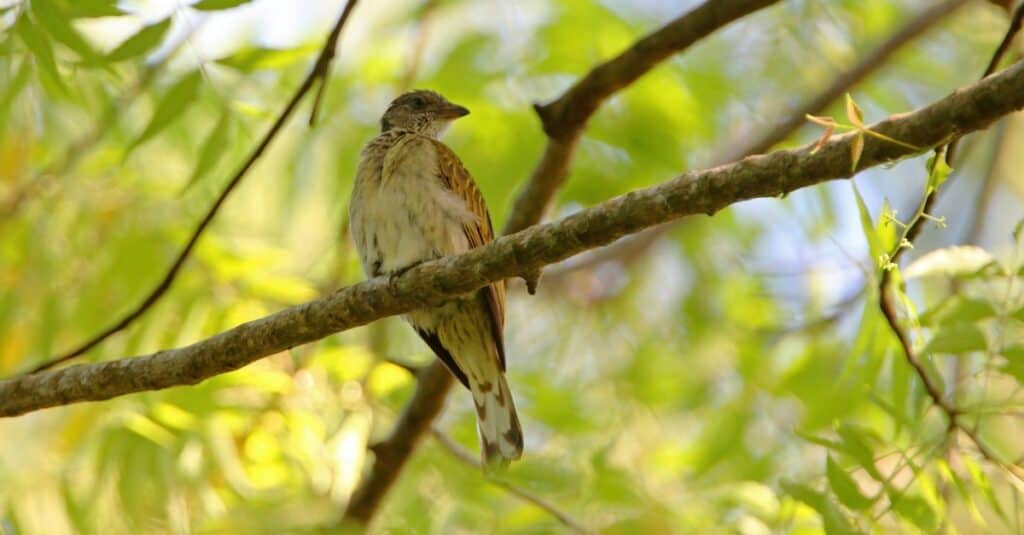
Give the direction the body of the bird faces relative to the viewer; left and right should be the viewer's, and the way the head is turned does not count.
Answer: facing the viewer and to the left of the viewer

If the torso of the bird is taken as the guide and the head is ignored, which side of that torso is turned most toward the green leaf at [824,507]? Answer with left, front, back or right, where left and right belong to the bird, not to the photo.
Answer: left

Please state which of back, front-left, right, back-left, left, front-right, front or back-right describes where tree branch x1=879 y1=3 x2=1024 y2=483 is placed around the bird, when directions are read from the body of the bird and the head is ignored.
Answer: left

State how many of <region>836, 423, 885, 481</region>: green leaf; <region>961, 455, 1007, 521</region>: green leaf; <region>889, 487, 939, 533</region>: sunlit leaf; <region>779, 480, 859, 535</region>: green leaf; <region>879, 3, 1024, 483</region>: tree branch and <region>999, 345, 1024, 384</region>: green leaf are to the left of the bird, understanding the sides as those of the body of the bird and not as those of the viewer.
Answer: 6

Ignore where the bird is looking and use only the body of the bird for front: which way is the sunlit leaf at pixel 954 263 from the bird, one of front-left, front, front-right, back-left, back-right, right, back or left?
left

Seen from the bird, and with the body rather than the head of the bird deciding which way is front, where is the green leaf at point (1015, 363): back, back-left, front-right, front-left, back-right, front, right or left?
left

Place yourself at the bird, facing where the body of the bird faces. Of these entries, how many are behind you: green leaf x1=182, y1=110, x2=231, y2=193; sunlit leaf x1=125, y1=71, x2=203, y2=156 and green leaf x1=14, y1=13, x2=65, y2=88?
0

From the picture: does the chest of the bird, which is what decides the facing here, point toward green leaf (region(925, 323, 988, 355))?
no

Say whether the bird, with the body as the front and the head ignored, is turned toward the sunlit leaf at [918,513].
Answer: no

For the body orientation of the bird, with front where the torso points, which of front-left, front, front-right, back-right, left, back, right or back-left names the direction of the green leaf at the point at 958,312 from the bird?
left

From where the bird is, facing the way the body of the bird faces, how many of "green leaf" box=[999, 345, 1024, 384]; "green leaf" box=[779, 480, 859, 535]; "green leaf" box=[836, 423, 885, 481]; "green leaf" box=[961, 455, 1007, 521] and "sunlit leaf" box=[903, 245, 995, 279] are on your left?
5
